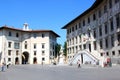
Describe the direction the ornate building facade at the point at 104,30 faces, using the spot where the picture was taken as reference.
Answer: facing the viewer and to the left of the viewer
